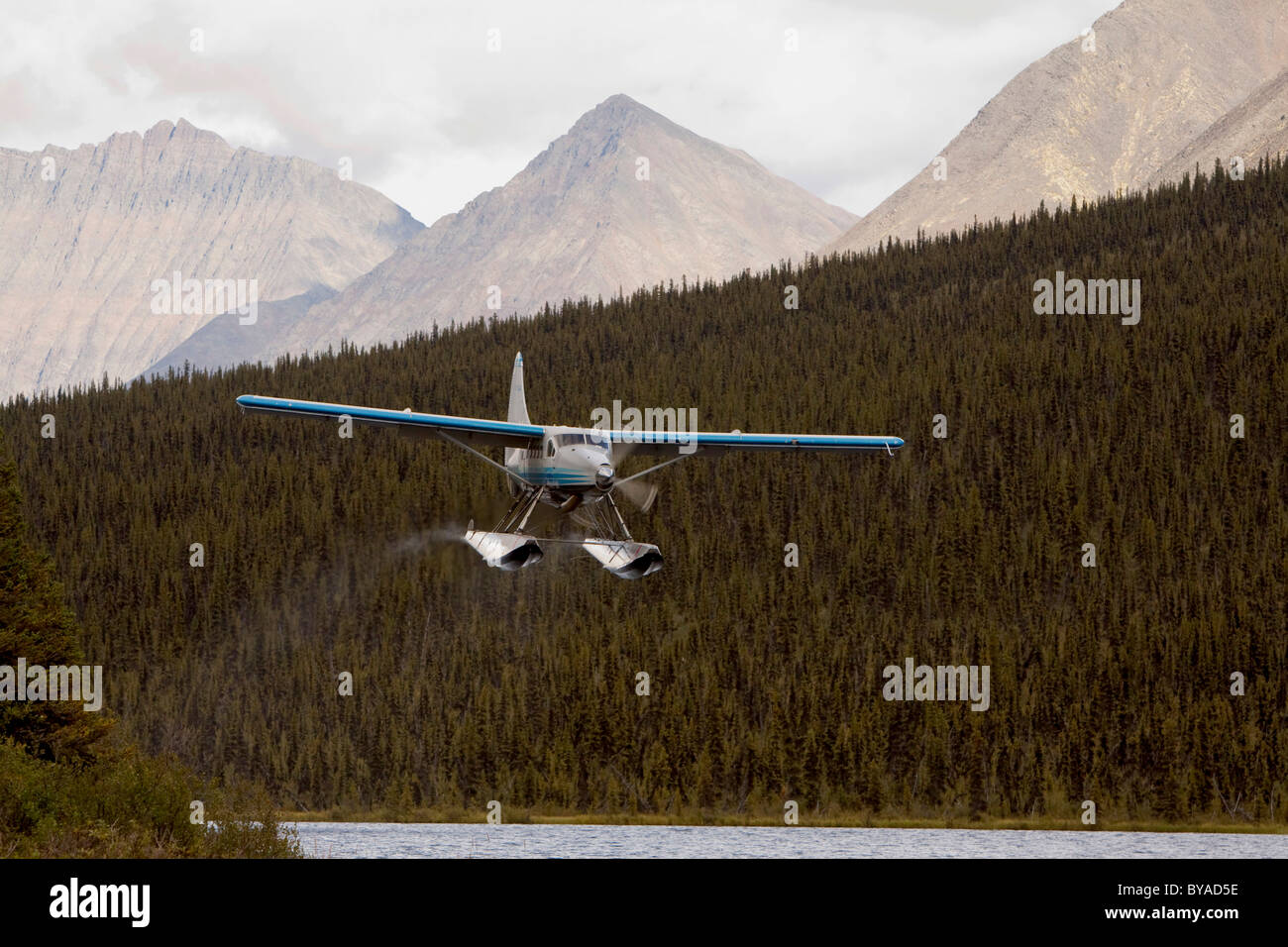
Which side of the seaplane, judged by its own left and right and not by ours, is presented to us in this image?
front
